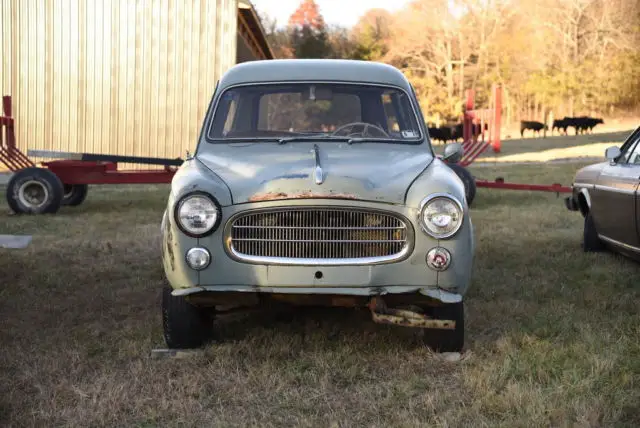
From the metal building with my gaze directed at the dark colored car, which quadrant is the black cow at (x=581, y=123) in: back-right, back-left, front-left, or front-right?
back-left

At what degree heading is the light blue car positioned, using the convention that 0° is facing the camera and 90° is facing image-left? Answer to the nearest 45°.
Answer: approximately 0°

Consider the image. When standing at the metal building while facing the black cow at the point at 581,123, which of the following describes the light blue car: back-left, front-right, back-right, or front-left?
back-right

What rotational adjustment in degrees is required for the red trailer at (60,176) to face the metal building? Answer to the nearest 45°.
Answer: approximately 90° to its left

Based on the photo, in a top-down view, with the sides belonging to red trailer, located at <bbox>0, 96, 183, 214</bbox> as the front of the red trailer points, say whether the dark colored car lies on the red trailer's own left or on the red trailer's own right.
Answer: on the red trailer's own right

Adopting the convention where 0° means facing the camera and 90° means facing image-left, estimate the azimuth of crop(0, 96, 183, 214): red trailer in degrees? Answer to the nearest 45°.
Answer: approximately 270°
